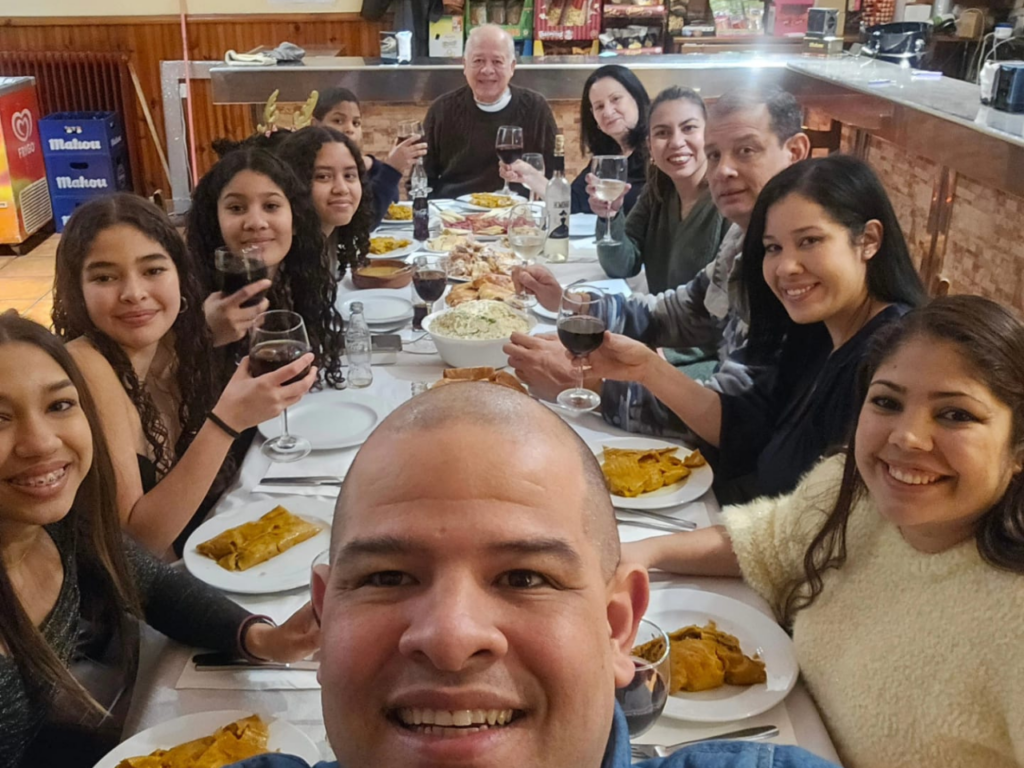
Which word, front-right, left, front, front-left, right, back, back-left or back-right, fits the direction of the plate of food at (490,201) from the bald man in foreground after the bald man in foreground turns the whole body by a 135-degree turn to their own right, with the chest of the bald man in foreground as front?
front-right

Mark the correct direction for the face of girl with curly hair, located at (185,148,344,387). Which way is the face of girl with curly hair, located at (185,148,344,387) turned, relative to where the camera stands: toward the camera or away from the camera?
toward the camera

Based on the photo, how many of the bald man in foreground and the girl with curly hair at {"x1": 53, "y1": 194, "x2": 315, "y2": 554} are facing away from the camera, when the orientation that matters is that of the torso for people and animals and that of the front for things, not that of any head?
0

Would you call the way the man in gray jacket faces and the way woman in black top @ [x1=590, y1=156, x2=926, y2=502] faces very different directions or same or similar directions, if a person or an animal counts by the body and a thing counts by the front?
same or similar directions

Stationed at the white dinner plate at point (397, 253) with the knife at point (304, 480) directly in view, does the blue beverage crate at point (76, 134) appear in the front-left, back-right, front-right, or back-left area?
back-right

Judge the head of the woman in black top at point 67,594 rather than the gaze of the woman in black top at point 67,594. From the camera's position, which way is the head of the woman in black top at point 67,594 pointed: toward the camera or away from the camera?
toward the camera

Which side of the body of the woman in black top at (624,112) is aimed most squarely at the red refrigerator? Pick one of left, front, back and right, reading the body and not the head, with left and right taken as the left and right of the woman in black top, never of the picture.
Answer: right

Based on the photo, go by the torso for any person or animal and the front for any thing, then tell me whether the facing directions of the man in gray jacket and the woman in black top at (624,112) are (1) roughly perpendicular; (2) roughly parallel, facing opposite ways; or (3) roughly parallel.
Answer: roughly parallel

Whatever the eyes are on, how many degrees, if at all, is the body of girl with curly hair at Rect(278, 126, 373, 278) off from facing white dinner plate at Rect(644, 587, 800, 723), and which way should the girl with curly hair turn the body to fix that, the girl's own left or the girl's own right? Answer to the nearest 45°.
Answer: approximately 45° to the girl's own right

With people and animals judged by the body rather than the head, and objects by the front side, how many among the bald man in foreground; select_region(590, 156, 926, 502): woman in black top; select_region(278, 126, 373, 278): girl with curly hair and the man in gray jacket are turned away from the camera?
0

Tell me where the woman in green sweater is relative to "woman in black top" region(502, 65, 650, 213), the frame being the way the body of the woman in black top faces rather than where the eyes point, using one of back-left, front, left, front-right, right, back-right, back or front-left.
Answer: front-left

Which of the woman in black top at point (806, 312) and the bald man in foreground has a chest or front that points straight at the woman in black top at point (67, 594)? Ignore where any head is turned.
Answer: the woman in black top at point (806, 312)

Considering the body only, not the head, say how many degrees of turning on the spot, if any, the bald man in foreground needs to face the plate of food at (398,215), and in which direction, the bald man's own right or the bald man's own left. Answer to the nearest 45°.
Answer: approximately 180°

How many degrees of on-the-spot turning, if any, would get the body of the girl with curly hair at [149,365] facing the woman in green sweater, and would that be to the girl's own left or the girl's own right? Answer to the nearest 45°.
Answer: approximately 90° to the girl's own left
